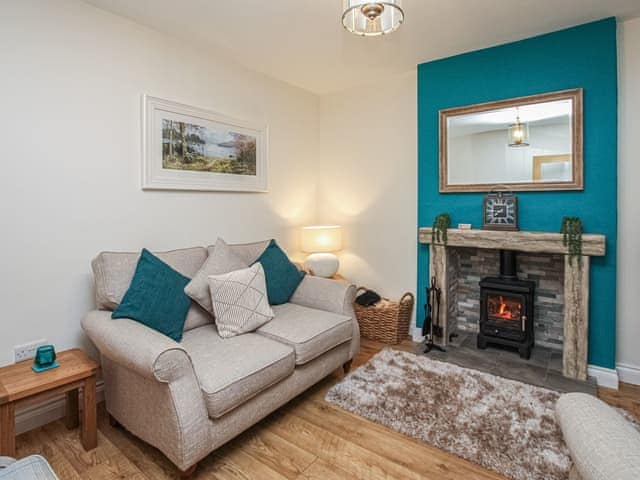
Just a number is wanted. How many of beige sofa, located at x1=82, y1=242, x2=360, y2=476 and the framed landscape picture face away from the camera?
0

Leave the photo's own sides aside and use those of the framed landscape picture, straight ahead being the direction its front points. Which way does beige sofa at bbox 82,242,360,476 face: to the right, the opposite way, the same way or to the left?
the same way

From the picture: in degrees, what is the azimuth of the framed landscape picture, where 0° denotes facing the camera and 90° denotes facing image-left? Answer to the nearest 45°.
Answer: approximately 315°

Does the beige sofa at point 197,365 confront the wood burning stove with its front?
no

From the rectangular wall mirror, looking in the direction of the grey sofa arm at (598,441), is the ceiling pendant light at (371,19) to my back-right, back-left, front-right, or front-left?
front-right

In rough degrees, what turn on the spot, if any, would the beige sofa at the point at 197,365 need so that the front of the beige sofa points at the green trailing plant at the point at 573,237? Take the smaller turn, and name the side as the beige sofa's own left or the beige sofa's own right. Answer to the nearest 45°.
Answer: approximately 45° to the beige sofa's own left

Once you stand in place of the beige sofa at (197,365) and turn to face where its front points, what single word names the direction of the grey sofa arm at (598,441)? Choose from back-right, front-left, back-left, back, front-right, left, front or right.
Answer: front

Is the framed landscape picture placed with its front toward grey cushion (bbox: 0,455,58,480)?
no

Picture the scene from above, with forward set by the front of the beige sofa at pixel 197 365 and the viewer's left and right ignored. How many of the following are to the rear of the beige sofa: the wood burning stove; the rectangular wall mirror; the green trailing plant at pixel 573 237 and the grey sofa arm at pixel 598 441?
0
